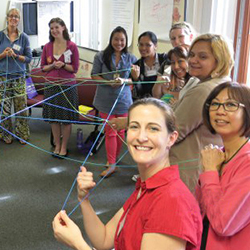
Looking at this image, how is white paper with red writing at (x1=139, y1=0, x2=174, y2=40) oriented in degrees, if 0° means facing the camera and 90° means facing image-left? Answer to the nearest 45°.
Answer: approximately 0°

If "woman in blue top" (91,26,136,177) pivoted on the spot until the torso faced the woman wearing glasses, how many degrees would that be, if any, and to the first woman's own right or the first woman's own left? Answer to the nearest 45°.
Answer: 0° — they already face them

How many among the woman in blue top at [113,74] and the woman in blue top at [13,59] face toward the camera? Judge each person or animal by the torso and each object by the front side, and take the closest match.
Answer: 2

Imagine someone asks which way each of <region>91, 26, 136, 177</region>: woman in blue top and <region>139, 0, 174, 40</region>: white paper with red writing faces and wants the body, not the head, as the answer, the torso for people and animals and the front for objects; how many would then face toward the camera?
2

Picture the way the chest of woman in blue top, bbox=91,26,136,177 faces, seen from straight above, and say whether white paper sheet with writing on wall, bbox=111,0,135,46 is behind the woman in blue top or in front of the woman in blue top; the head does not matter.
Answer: behind

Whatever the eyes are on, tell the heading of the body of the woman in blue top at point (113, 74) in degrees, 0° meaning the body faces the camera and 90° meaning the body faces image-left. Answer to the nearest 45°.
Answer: approximately 0°

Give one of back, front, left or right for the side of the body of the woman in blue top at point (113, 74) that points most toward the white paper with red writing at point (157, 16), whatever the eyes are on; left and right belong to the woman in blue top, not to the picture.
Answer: back

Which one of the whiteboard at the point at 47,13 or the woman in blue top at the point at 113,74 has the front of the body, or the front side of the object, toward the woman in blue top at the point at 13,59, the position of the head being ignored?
the whiteboard

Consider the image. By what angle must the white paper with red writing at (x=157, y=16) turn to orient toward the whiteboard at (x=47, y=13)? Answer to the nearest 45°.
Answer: approximately 135° to its right
